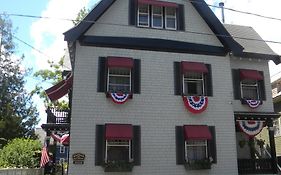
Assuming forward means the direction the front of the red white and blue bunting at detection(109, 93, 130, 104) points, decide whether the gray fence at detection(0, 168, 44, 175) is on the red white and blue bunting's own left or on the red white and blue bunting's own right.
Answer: on the red white and blue bunting's own right

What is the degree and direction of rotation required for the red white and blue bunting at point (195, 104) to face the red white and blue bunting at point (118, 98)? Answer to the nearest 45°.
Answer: approximately 45° to its right

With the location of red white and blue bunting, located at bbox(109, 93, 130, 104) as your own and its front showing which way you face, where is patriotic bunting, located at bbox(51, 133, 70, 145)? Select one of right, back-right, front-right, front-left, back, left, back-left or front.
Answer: back-right

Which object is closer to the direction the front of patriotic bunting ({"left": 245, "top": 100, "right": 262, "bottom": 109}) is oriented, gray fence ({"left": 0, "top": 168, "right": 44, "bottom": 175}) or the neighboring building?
the gray fence

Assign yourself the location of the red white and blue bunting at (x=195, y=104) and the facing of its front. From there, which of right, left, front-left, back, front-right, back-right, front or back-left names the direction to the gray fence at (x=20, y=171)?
front-right

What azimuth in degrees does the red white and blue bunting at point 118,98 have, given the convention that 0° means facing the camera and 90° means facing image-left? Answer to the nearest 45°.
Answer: approximately 0°

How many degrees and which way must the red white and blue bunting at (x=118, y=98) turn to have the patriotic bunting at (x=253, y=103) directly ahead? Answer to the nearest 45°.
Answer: approximately 90° to its left
